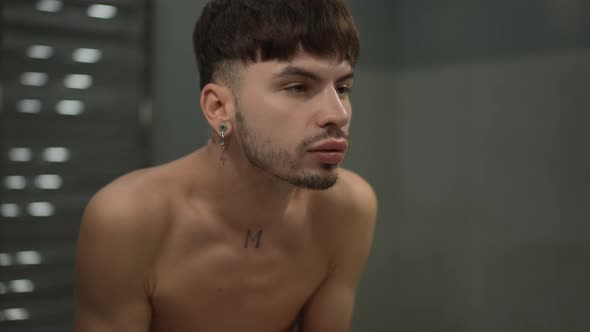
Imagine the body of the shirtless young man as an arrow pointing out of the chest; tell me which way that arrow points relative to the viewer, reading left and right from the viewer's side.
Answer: facing the viewer and to the right of the viewer

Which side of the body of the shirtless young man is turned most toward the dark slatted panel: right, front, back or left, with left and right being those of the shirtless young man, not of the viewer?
back

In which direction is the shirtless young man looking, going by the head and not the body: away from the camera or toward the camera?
toward the camera
